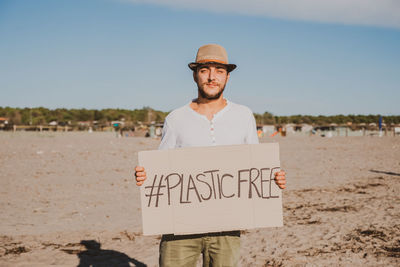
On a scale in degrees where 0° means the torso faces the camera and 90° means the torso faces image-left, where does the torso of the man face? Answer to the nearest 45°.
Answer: approximately 0°
